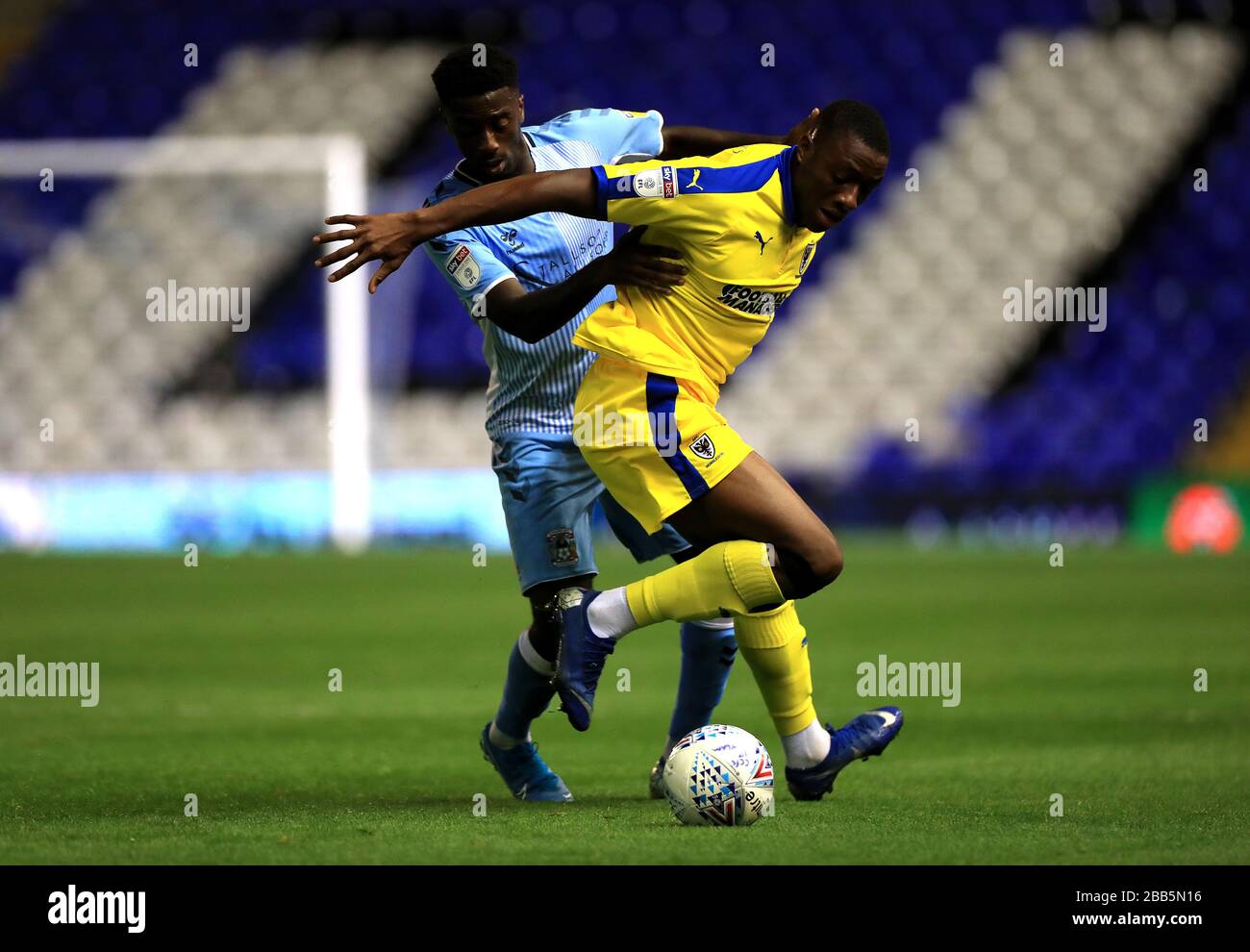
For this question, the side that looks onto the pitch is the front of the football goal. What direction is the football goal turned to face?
toward the camera

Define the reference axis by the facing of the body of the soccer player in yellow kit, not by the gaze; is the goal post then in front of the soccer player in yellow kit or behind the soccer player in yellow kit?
behind

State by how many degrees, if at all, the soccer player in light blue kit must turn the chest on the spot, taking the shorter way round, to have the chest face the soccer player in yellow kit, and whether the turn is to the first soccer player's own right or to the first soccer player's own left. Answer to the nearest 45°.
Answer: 0° — they already face them

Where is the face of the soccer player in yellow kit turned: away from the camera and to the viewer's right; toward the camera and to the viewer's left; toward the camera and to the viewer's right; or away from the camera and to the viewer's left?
toward the camera and to the viewer's right

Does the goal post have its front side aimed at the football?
yes

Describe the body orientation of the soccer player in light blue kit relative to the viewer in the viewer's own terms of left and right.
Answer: facing the viewer and to the right of the viewer

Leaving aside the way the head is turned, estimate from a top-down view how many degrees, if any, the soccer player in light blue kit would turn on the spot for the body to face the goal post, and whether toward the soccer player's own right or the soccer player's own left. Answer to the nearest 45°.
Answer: approximately 135° to the soccer player's own left

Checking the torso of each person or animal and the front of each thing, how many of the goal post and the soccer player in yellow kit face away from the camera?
0

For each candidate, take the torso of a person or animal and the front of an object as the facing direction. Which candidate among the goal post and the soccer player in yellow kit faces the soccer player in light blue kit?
the goal post

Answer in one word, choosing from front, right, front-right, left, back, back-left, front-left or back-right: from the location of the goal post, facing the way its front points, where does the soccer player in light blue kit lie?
front

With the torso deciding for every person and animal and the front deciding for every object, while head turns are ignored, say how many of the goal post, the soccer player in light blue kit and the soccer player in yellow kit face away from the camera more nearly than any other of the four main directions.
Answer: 0
